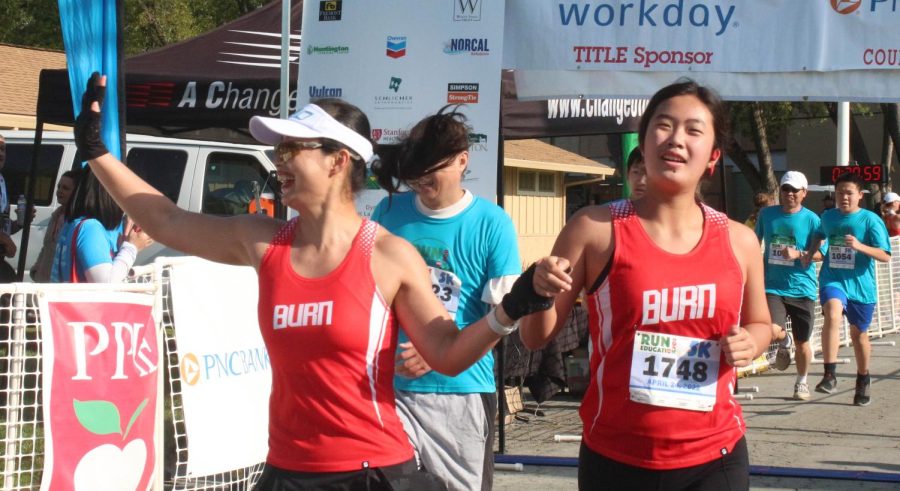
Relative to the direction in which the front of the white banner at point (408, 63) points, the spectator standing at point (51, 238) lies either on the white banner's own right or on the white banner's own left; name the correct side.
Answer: on the white banner's own right

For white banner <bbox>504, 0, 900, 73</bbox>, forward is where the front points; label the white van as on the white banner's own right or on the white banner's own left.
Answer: on the white banner's own right

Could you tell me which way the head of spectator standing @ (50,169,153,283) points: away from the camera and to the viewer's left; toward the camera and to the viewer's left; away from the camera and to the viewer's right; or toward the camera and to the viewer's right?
away from the camera and to the viewer's right

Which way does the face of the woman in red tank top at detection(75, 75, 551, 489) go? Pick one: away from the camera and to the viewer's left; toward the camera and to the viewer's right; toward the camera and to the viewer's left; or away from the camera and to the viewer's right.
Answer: toward the camera and to the viewer's left

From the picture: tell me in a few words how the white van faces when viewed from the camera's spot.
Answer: facing to the right of the viewer

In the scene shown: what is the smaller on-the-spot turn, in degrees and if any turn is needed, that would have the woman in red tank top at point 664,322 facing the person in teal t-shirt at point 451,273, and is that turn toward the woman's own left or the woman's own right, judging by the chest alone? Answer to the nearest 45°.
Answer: approximately 135° to the woman's own right
